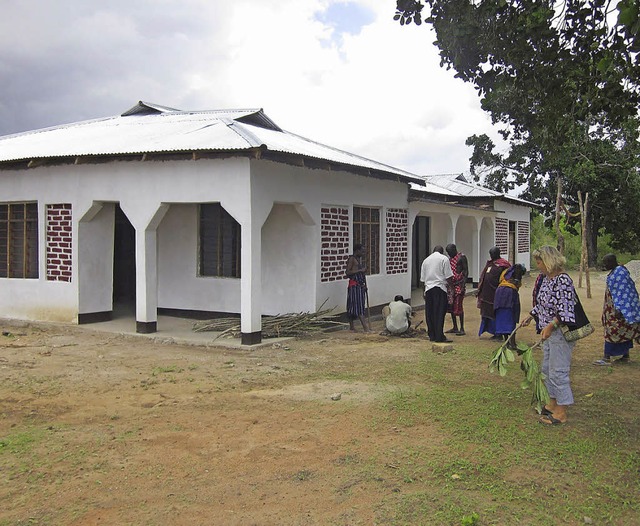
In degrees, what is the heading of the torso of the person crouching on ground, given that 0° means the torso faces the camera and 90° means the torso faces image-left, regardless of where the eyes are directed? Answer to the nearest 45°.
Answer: approximately 180°

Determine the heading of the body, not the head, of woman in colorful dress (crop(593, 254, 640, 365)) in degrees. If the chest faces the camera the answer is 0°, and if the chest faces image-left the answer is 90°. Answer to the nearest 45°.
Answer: approximately 90°

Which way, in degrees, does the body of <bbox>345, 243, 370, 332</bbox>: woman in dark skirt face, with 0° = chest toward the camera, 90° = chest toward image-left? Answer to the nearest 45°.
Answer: approximately 315°

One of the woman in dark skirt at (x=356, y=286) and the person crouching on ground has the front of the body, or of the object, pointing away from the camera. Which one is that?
the person crouching on ground

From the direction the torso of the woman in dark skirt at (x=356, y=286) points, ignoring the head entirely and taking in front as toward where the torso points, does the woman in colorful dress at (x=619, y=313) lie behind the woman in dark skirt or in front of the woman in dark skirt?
in front

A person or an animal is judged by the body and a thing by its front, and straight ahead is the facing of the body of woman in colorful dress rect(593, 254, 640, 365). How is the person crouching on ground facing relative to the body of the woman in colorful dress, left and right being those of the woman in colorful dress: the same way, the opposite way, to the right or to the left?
to the right

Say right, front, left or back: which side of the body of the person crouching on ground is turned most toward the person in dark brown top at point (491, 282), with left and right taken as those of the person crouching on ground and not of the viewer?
right
